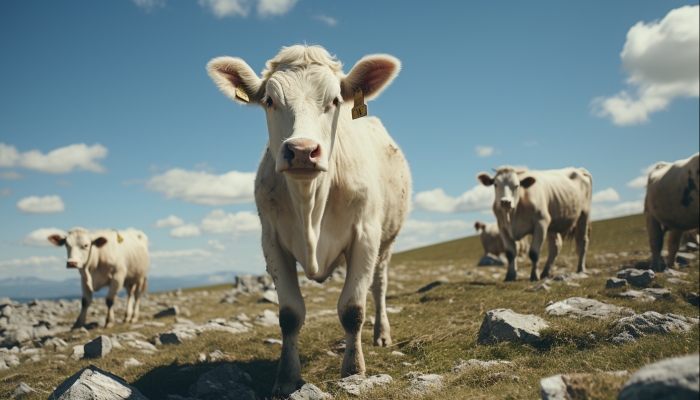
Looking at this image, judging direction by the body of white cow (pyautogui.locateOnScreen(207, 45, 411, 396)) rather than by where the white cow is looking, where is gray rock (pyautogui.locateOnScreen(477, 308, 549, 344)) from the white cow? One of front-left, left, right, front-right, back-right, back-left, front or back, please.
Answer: left

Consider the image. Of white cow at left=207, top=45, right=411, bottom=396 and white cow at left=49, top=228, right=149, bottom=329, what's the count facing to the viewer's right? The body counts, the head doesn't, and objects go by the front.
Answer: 0

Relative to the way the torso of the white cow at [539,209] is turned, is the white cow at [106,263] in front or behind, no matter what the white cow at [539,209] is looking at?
in front

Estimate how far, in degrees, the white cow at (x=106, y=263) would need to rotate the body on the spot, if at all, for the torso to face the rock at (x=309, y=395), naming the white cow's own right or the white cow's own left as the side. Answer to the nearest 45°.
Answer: approximately 45° to the white cow's own left

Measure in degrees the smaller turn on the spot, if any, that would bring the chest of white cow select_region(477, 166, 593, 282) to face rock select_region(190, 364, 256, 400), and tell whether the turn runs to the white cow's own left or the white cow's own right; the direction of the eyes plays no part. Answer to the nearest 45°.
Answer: approximately 45° to the white cow's own left

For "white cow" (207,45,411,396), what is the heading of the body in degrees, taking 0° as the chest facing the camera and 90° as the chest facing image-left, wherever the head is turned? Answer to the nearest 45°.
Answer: approximately 0°

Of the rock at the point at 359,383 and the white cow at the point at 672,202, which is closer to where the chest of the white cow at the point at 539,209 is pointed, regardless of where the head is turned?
the rock

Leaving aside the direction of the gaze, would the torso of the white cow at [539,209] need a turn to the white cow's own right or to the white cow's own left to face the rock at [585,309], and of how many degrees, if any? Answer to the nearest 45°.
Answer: approximately 45° to the white cow's own left

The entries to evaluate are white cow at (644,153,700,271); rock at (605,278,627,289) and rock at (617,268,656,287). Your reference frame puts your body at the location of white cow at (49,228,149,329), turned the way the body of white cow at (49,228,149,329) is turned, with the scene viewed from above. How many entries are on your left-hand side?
3

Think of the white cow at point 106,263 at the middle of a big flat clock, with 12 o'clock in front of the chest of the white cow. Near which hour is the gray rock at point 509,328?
The gray rock is roughly at 10 o'clock from the white cow.

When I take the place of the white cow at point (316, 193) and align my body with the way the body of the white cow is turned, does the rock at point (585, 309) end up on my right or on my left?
on my left

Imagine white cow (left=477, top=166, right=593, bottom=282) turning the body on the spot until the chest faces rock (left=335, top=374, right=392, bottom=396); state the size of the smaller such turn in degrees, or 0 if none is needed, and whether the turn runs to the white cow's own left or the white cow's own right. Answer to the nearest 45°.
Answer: approximately 45° to the white cow's own left

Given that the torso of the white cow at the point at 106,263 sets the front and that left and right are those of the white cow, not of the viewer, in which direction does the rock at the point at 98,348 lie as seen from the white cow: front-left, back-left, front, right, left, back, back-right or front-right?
front-left

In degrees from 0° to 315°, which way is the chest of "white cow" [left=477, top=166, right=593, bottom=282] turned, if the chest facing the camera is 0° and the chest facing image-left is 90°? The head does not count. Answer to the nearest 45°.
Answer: approximately 45°

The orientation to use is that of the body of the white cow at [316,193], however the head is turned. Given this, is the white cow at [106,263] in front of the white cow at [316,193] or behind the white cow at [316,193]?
behind

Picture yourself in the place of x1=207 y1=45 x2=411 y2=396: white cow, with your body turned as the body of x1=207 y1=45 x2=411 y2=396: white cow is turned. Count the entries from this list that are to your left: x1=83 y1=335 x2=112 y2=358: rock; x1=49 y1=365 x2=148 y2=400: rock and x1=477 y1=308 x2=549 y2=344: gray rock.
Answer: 1

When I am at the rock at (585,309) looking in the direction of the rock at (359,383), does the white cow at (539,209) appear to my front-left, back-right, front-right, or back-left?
back-right
